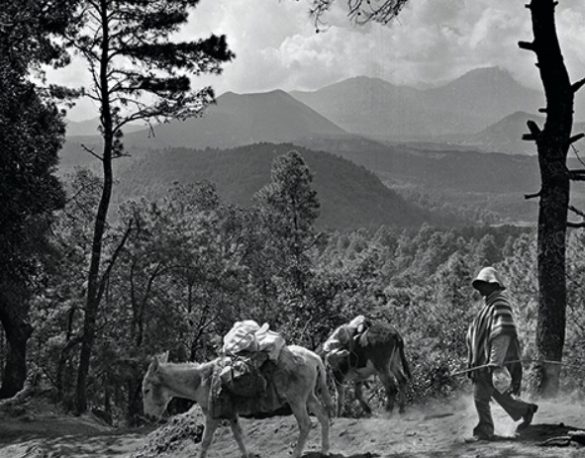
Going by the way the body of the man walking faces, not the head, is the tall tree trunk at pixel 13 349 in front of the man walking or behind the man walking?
in front

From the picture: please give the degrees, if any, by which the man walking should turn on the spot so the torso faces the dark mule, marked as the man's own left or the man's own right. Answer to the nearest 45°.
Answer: approximately 45° to the man's own right

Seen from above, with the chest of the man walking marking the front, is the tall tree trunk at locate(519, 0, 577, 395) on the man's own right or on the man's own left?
on the man's own right

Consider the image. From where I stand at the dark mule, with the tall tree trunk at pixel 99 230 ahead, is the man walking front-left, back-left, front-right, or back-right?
back-left

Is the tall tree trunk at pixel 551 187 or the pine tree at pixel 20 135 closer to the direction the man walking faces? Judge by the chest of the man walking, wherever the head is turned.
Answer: the pine tree

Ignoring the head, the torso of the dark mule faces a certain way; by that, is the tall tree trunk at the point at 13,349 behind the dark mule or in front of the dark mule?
in front

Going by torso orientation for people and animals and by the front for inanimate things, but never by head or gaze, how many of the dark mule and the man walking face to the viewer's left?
2

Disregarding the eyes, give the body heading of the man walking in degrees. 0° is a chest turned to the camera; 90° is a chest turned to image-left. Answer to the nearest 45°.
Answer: approximately 90°

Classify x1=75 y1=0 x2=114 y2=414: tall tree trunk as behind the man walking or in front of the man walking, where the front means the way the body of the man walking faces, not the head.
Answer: in front

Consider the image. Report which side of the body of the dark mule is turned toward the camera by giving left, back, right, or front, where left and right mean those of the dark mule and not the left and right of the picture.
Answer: left

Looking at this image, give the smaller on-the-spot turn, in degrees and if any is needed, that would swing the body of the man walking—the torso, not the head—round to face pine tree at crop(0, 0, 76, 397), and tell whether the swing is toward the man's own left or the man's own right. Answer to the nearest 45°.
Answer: approximately 45° to the man's own right
